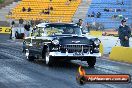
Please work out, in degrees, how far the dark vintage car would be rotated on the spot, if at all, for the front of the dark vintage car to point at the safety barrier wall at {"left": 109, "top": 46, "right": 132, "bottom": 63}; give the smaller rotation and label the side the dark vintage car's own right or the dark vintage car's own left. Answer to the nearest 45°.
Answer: approximately 90° to the dark vintage car's own left

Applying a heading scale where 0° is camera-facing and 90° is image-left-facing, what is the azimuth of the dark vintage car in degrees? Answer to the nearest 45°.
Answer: approximately 315°
